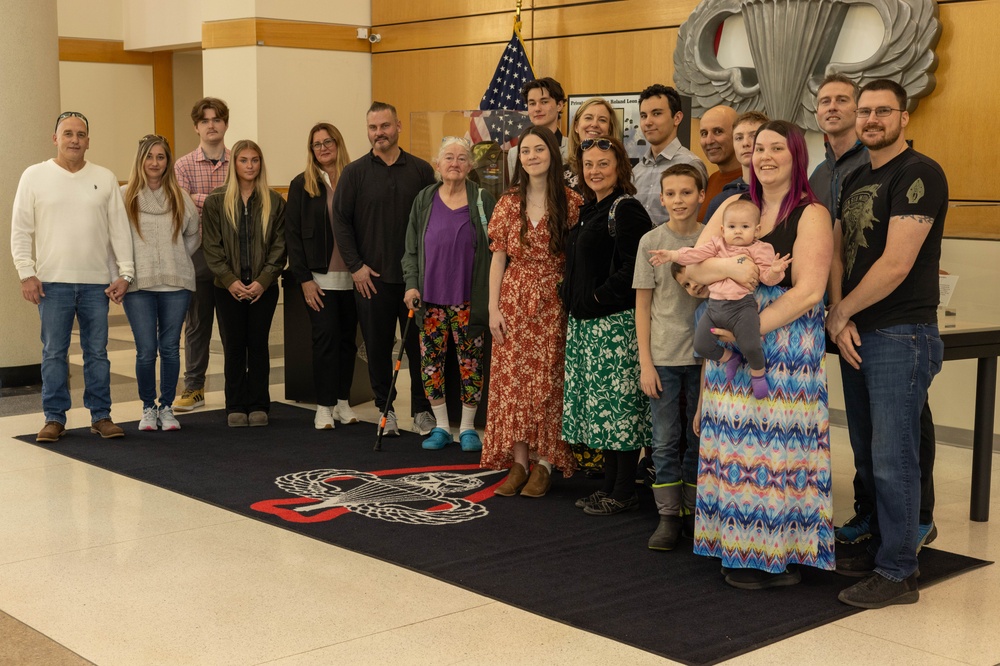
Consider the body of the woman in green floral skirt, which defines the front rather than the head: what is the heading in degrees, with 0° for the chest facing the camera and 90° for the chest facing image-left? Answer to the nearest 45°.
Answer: approximately 45°

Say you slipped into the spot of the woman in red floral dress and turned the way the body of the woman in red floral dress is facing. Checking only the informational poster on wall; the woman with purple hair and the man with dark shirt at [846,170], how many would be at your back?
1

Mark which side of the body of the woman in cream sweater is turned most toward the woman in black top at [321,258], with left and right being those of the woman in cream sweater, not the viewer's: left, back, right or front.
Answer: left

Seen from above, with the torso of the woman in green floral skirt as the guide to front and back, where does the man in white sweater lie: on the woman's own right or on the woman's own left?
on the woman's own right

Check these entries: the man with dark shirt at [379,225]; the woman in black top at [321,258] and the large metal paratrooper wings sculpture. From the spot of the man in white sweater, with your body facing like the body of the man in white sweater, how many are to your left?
3

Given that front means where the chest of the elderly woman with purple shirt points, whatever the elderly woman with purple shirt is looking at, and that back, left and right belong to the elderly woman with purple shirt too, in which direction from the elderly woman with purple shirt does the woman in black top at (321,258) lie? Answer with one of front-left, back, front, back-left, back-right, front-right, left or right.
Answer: back-right

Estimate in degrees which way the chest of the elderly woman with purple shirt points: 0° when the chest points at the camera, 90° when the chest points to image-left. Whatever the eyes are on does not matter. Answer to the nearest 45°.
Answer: approximately 0°
